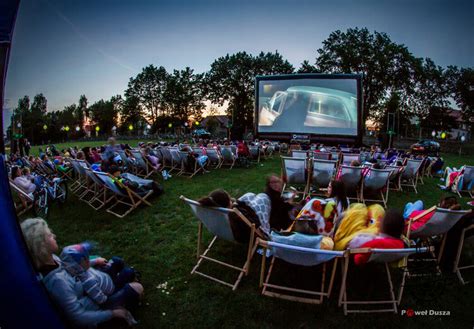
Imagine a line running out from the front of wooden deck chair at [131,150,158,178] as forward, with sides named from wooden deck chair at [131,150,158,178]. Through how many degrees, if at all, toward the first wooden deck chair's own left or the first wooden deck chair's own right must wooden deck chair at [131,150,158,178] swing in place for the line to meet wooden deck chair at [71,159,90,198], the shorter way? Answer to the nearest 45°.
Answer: approximately 180°

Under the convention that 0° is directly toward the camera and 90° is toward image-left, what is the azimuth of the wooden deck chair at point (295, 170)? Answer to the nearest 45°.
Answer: approximately 180°

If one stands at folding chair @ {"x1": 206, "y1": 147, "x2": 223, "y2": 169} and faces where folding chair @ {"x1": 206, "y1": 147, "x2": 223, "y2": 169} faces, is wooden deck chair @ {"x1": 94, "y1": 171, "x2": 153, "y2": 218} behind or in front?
behind

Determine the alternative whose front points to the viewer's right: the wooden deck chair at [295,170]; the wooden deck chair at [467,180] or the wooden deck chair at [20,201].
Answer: the wooden deck chair at [20,201]

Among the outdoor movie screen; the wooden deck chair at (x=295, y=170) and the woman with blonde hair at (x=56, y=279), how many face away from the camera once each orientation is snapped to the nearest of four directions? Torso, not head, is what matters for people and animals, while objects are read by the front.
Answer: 1

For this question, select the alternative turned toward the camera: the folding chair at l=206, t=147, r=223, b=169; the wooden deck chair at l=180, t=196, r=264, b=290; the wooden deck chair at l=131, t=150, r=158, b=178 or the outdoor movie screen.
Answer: the outdoor movie screen

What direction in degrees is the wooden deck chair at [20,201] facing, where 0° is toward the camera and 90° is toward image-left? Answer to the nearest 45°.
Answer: approximately 270°

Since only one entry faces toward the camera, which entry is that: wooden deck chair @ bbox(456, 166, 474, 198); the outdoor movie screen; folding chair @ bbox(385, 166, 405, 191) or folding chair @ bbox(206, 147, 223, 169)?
the outdoor movie screen

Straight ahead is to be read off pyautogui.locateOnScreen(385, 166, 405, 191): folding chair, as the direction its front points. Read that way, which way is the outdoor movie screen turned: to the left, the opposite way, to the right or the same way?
the opposite way

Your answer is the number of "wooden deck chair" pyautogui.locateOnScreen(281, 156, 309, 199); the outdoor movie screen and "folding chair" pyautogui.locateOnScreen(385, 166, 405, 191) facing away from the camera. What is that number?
2

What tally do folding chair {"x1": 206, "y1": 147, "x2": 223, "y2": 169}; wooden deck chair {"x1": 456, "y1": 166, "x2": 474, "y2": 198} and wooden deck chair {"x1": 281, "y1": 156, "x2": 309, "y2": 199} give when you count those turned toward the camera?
0

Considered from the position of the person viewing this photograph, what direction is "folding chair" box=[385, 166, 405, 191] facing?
facing away from the viewer

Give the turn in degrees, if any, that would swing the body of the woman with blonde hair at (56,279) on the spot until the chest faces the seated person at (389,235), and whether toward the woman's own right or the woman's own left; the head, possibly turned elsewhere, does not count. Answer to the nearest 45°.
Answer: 0° — they already face them

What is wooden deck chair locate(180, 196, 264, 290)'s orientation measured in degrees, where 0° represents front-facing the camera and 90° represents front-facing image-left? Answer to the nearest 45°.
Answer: approximately 225°

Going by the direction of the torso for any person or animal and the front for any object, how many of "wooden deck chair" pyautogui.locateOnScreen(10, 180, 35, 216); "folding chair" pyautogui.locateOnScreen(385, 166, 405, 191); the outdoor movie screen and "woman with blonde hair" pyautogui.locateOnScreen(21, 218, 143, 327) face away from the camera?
1

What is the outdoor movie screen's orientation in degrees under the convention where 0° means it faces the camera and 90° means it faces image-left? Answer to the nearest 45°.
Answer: approximately 0°

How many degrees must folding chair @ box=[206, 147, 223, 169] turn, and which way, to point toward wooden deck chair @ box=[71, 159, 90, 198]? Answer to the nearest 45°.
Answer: approximately 180°

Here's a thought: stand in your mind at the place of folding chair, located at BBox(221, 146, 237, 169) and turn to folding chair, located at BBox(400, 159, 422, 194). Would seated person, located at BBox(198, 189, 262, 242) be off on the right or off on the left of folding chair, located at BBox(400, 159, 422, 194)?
right
